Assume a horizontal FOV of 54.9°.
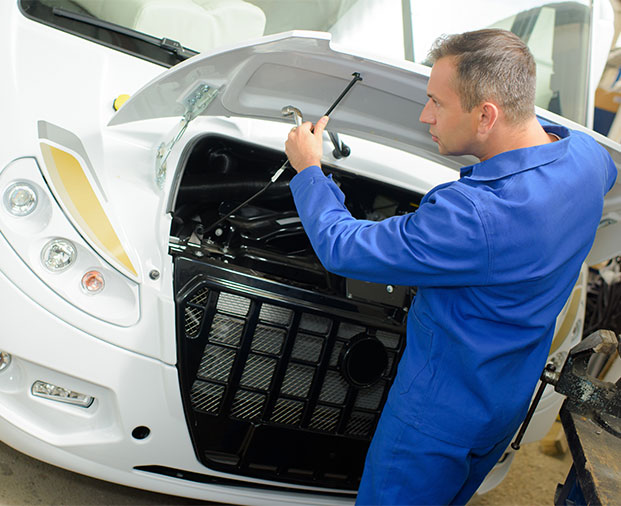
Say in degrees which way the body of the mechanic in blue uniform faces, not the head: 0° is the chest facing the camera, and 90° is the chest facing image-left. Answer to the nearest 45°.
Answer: approximately 135°

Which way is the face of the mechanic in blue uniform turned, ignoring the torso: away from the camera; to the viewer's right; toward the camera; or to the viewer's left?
to the viewer's left
